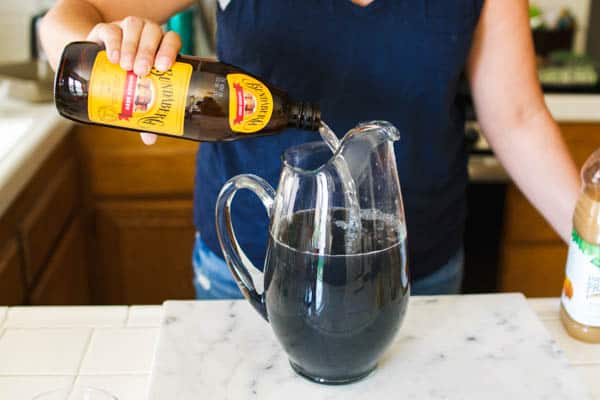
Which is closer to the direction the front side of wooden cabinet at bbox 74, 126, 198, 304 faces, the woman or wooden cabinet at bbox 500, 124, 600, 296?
the woman

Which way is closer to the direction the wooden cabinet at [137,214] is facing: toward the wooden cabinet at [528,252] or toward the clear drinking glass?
the clear drinking glass

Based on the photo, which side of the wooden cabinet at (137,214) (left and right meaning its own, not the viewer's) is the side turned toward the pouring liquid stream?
front

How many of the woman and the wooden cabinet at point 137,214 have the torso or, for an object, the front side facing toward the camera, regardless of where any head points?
2

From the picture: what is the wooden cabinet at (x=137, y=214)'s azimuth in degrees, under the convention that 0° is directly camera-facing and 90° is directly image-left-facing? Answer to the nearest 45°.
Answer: approximately 0°
